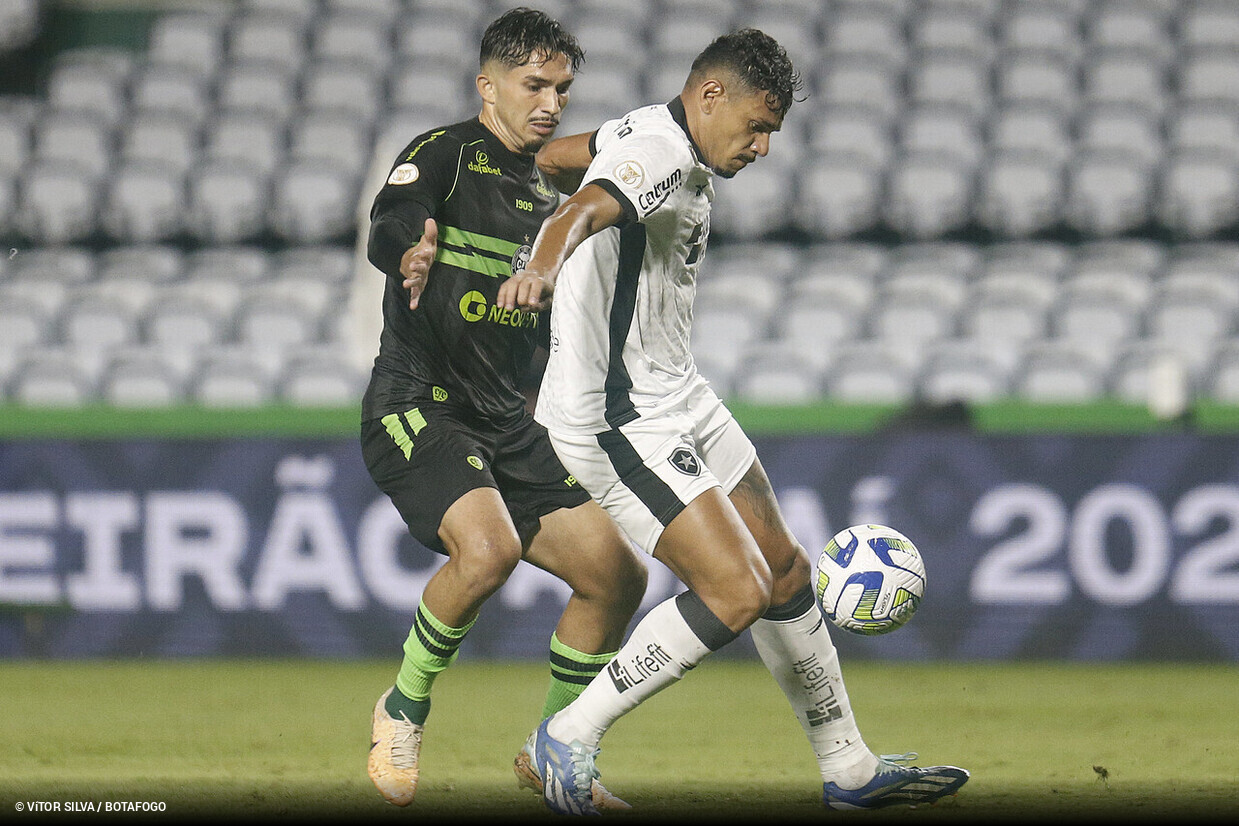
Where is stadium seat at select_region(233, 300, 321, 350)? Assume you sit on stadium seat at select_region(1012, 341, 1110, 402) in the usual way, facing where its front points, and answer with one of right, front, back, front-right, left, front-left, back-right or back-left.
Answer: right

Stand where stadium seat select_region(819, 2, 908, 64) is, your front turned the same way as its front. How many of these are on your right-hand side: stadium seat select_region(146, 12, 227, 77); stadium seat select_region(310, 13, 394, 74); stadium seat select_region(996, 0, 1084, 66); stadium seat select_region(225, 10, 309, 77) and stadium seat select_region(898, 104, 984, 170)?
3

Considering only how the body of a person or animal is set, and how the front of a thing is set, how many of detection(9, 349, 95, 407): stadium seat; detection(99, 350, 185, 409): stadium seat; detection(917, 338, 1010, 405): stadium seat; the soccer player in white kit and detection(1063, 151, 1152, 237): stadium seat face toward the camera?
4

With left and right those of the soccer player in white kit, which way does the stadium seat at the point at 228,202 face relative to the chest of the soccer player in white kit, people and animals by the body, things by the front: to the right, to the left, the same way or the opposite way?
to the right

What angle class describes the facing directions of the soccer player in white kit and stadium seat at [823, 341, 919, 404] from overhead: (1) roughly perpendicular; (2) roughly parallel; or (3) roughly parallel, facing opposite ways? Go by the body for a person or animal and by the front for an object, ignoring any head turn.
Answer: roughly perpendicular

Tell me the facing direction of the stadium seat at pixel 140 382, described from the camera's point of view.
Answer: facing the viewer

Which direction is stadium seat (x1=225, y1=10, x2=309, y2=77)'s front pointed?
toward the camera

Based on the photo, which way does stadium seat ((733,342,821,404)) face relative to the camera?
toward the camera
